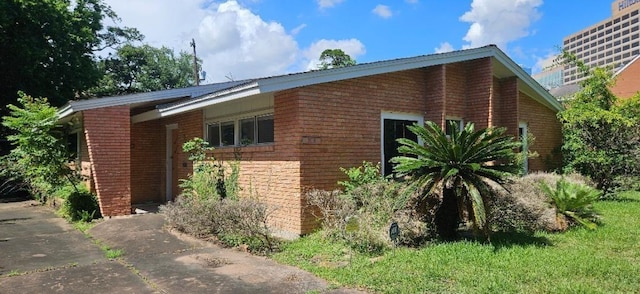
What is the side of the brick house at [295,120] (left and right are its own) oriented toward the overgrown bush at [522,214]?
left

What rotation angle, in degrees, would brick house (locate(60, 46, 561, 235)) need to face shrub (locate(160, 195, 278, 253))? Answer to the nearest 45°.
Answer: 0° — it already faces it

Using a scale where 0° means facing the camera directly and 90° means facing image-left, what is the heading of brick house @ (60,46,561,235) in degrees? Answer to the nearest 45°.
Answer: approximately 45°

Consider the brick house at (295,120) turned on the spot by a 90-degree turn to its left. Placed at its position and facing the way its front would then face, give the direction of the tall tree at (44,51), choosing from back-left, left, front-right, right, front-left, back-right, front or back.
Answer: back

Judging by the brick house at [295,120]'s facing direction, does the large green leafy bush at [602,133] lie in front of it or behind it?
behind

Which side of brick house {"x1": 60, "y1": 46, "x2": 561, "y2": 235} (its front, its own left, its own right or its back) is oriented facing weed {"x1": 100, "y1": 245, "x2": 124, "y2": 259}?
front
